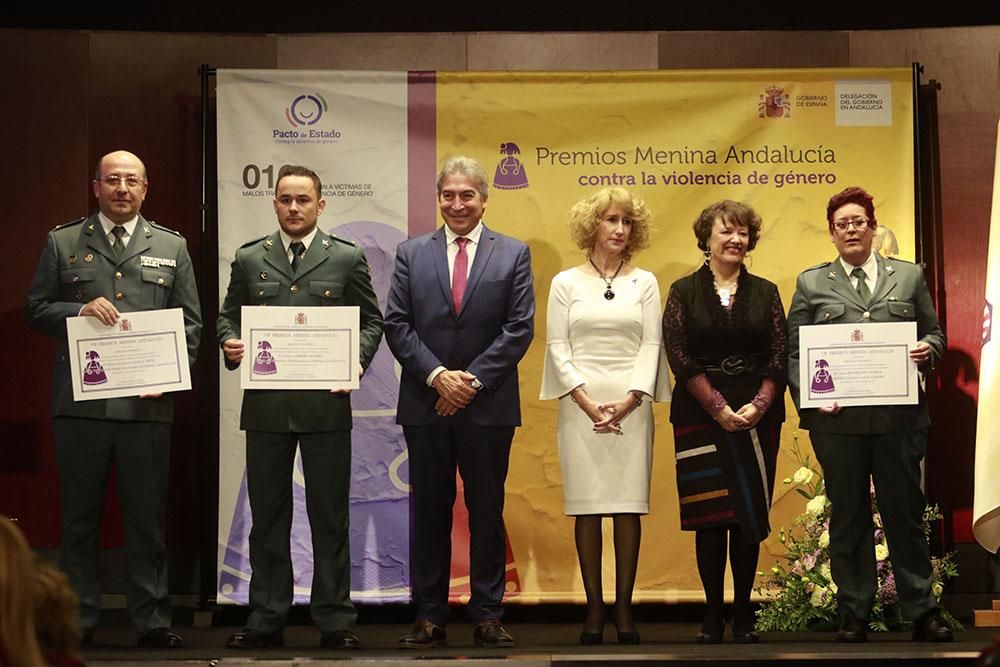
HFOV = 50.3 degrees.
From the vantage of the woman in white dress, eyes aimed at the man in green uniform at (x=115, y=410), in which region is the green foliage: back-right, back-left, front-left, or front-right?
back-right

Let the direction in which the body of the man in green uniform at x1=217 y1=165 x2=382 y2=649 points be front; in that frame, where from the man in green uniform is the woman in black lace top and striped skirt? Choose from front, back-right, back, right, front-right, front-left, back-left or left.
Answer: left

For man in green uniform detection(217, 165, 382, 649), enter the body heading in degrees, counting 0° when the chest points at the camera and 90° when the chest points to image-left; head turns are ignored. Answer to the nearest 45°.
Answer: approximately 0°

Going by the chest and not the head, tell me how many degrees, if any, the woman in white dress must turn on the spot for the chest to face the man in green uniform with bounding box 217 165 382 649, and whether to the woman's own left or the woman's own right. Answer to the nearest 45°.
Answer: approximately 90° to the woman's own right

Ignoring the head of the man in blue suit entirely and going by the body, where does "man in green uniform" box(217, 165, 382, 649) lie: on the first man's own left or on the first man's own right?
on the first man's own right

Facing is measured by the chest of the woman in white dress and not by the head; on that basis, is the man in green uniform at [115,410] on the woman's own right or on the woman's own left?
on the woman's own right

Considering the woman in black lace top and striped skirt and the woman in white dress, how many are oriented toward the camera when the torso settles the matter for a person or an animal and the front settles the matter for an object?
2

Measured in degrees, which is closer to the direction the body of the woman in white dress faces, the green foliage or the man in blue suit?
the man in blue suit

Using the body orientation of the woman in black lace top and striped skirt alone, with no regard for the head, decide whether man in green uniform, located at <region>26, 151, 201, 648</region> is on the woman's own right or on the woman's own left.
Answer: on the woman's own right
